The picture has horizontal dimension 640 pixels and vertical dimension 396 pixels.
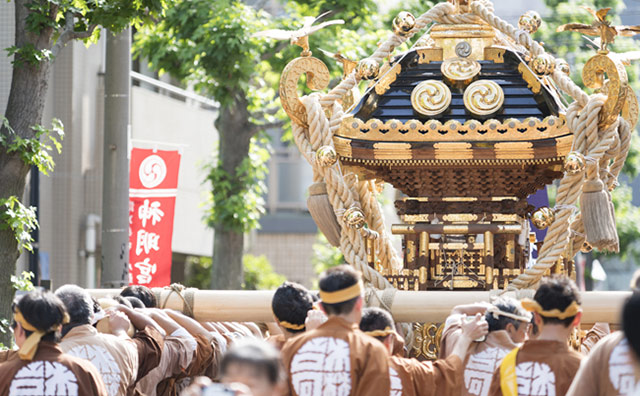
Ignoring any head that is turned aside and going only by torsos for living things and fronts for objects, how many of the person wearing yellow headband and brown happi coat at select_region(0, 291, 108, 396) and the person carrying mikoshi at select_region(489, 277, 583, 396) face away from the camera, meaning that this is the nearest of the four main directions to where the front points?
2

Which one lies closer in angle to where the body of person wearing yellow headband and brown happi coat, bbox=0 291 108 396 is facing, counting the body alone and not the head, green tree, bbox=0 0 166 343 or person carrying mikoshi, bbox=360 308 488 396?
the green tree

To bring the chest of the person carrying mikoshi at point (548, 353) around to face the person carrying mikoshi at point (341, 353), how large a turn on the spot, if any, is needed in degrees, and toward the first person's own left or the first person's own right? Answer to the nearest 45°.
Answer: approximately 90° to the first person's own left

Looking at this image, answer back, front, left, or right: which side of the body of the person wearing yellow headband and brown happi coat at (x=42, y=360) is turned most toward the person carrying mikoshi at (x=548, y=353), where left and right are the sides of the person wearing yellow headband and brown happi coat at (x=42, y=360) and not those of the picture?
right

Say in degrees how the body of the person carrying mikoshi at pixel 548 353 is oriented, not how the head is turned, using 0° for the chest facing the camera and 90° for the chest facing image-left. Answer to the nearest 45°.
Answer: approximately 180°

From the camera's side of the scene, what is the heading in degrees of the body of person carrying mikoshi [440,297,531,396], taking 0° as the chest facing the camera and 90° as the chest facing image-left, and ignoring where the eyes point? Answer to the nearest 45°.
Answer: approximately 225°

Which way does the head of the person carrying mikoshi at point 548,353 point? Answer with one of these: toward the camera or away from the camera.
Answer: away from the camera

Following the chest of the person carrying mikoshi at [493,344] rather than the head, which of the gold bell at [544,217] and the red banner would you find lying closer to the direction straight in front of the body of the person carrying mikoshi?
the gold bell

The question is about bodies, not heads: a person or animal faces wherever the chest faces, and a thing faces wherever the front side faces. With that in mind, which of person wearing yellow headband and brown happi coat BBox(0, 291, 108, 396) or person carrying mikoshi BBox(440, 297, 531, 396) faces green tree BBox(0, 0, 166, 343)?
person wearing yellow headband and brown happi coat BBox(0, 291, 108, 396)

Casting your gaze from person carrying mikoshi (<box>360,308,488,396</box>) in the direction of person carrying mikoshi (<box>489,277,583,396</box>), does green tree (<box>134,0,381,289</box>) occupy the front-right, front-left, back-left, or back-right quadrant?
back-left

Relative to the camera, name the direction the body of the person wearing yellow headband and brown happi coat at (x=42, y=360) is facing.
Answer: away from the camera

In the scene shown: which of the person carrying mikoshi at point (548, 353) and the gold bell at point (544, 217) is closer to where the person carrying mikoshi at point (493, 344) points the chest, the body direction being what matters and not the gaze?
the gold bell
